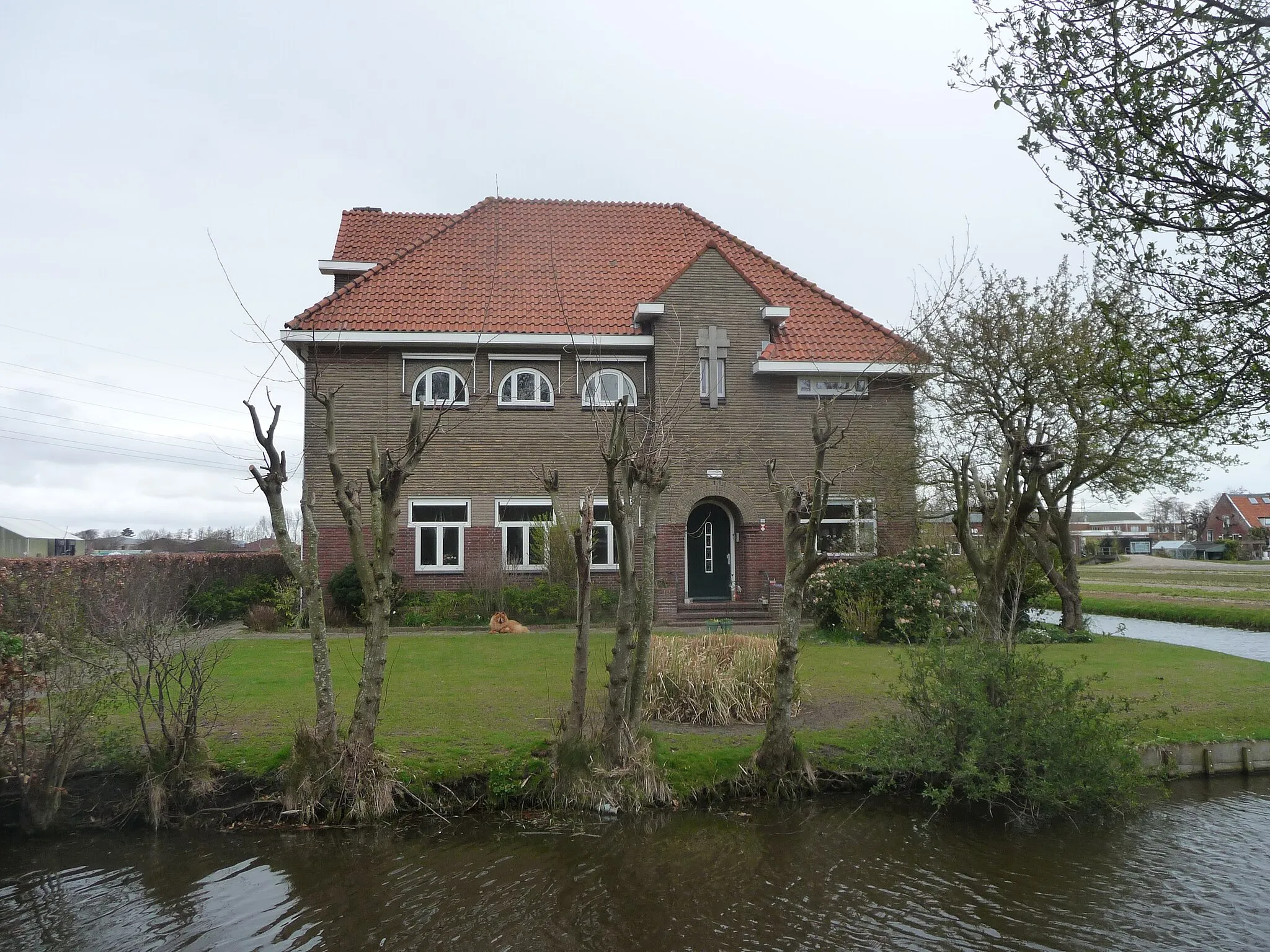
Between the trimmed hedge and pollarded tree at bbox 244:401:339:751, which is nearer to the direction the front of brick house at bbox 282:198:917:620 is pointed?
the pollarded tree

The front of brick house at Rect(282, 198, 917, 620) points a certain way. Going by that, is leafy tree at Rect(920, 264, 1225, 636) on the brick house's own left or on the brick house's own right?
on the brick house's own left

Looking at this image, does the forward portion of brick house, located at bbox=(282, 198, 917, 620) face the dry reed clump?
yes

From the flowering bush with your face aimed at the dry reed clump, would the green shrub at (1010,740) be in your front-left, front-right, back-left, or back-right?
front-left

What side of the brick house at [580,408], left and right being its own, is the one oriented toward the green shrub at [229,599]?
right

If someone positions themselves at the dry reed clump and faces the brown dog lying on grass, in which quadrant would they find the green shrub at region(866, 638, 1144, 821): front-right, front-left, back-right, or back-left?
back-right

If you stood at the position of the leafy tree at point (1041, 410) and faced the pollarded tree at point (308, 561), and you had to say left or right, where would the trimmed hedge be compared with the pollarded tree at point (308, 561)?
right

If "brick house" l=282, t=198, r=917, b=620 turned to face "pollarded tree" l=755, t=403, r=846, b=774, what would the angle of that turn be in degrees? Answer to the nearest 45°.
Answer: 0° — it already faces it

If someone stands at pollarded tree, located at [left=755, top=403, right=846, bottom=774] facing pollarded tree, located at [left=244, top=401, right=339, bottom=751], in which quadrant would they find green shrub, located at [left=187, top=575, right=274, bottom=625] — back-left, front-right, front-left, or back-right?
front-right

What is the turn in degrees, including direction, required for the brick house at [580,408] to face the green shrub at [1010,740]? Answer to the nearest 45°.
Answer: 0° — it already faces it

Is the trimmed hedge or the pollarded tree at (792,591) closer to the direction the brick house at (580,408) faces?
the pollarded tree

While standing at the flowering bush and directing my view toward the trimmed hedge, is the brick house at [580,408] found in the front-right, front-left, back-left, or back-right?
front-right

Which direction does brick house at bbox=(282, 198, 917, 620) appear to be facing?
toward the camera
